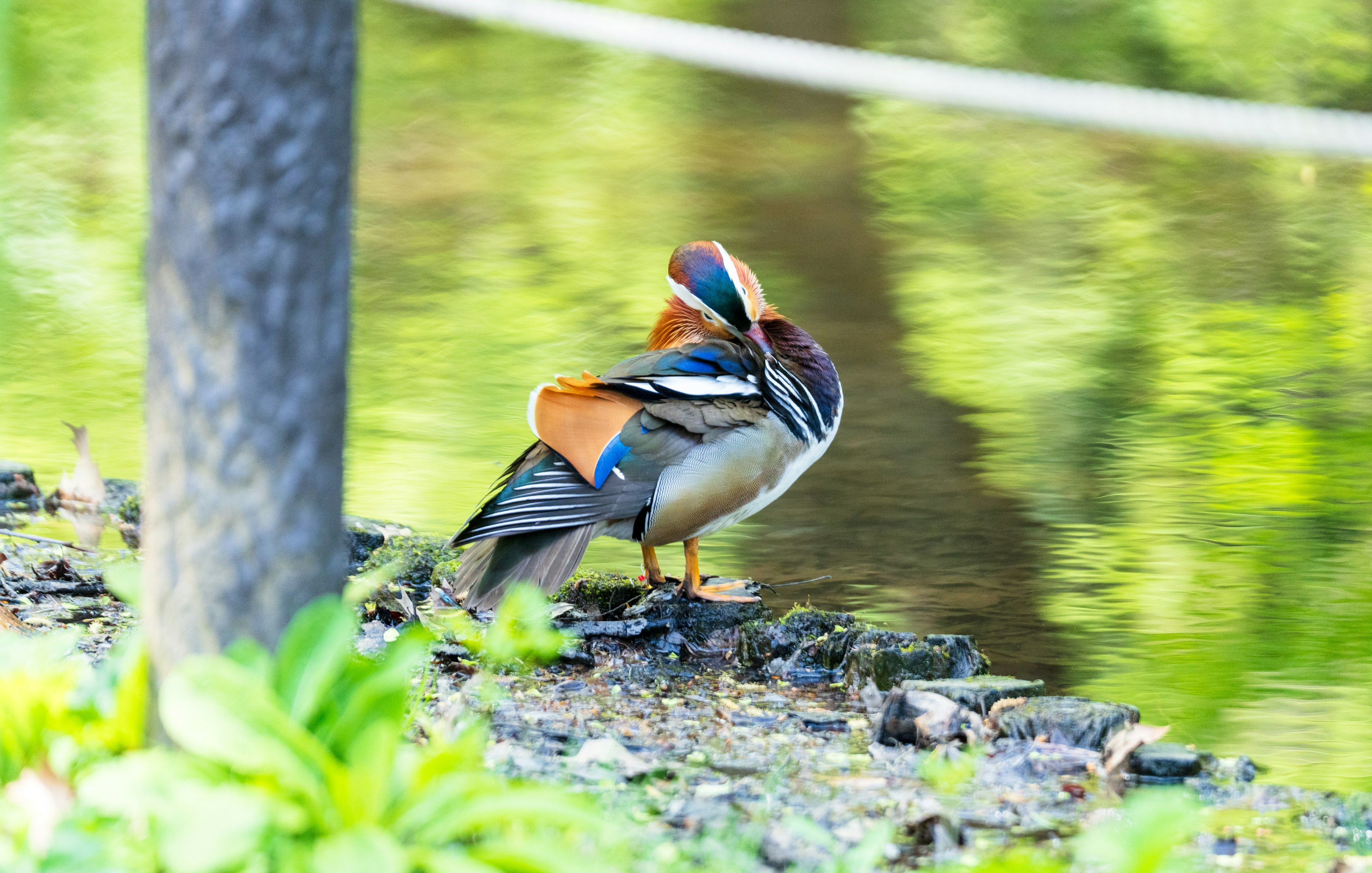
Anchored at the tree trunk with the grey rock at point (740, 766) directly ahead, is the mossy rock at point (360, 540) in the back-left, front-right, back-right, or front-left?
front-left

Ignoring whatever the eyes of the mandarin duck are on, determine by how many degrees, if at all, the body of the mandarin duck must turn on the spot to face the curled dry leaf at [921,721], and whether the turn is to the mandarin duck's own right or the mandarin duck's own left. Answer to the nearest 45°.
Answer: approximately 45° to the mandarin duck's own right

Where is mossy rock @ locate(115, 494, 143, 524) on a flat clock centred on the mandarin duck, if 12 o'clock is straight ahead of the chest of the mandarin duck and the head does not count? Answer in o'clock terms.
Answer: The mossy rock is roughly at 7 o'clock from the mandarin duck.

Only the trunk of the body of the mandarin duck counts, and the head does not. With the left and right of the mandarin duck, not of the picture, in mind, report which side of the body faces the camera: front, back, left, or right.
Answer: right

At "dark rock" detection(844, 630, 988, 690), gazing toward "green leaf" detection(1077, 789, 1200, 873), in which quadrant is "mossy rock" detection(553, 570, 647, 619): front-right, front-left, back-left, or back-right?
back-right

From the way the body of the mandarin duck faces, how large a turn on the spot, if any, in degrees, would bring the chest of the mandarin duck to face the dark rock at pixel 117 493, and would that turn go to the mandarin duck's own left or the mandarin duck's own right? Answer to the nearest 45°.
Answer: approximately 135° to the mandarin duck's own left

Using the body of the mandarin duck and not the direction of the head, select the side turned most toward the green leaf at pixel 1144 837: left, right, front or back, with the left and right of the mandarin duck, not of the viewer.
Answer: right

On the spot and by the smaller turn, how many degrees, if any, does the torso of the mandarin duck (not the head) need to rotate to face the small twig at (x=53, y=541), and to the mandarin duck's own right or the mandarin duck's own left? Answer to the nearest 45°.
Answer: approximately 180°

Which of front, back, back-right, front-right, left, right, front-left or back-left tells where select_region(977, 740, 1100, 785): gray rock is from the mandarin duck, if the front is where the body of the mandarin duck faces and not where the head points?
front-right

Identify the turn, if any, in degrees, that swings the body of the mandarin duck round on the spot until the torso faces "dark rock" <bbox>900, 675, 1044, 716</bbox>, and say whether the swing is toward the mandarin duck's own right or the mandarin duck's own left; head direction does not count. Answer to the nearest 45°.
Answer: approximately 45° to the mandarin duck's own right

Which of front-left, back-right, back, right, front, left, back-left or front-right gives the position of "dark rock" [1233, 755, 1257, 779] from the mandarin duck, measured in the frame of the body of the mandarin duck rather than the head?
front-right

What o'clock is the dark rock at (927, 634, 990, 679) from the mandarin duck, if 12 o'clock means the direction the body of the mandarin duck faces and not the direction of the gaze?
The dark rock is roughly at 1 o'clock from the mandarin duck.
